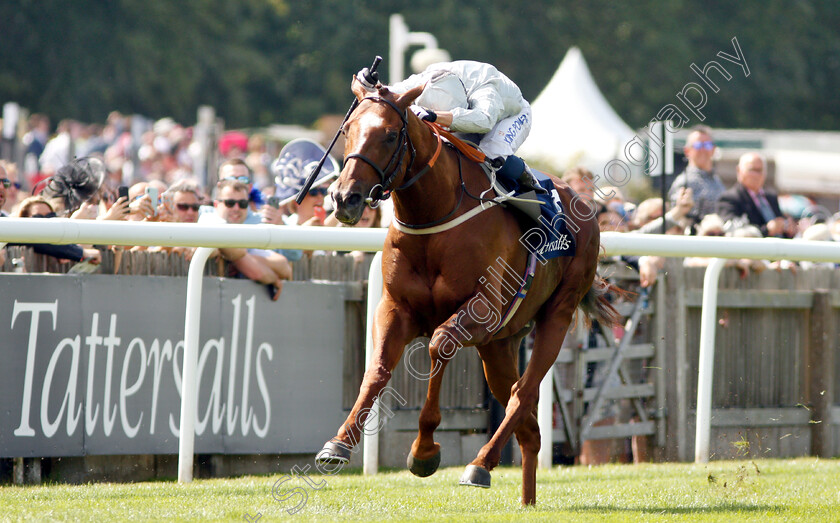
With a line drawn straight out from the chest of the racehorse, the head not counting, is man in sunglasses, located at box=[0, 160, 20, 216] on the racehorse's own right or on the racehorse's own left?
on the racehorse's own right

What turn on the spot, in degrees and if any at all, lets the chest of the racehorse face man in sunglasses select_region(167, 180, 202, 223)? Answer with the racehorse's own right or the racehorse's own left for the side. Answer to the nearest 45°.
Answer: approximately 90° to the racehorse's own right

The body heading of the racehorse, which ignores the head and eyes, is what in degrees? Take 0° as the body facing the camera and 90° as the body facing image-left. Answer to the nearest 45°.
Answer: approximately 45°

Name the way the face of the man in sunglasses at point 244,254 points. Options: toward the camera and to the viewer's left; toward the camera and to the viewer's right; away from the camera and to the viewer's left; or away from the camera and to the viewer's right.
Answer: toward the camera and to the viewer's right

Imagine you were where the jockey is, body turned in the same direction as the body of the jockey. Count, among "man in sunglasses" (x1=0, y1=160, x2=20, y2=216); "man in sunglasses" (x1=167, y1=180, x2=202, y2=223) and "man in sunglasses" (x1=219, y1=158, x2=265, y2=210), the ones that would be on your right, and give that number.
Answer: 3

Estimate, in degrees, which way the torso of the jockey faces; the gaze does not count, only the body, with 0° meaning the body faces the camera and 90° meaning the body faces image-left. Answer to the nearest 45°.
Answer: approximately 45°

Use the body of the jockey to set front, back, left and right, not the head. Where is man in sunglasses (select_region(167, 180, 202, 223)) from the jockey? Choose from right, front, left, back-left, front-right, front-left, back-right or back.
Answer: right

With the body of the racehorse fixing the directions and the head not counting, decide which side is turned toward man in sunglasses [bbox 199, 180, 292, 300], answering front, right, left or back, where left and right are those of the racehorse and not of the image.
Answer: right
